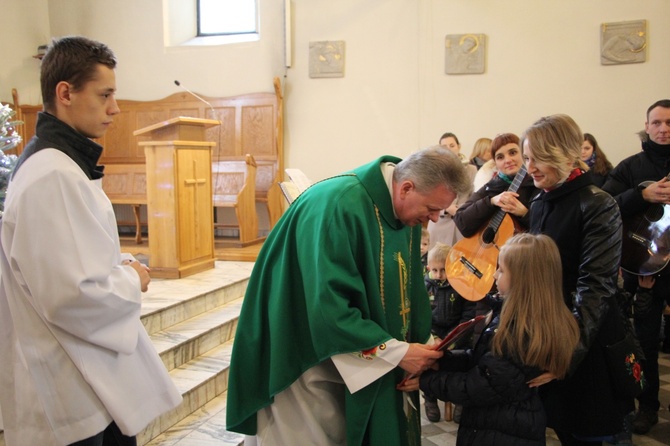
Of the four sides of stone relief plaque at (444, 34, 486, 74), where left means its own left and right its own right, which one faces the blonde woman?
front

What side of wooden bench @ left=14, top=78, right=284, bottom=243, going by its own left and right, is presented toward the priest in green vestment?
front

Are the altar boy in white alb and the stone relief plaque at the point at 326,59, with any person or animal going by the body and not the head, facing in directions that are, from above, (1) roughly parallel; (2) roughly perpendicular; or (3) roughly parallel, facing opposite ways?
roughly perpendicular

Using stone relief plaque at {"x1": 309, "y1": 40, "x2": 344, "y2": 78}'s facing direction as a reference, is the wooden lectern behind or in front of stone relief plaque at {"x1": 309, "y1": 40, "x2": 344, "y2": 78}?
in front

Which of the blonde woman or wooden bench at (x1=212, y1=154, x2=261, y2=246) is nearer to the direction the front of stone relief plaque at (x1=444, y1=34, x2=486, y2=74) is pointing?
the blonde woman

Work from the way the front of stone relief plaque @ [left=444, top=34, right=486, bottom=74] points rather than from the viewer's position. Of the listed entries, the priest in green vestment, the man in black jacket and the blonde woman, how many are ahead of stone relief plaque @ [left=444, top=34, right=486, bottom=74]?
3

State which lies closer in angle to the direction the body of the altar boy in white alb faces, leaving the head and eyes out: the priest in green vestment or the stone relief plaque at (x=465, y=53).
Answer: the priest in green vestment

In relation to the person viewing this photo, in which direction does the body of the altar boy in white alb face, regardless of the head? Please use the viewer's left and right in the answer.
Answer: facing to the right of the viewer

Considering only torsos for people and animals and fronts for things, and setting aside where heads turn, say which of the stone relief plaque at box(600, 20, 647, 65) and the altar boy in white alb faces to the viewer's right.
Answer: the altar boy in white alb

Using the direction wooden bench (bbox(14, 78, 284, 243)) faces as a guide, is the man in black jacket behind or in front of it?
in front

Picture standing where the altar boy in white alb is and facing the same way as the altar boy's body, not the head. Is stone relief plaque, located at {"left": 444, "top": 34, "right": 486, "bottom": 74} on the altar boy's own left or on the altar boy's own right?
on the altar boy's own left

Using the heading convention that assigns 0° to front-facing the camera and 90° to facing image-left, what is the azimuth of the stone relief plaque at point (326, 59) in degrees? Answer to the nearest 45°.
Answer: approximately 0°
